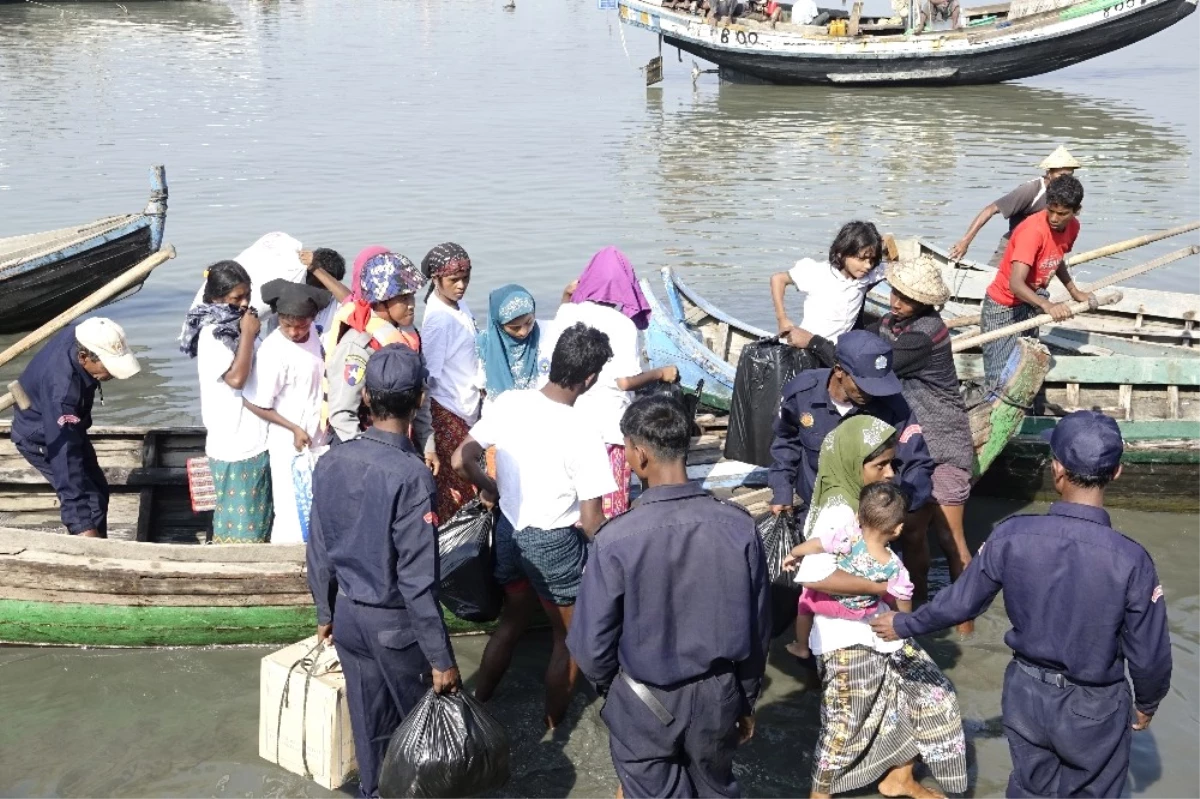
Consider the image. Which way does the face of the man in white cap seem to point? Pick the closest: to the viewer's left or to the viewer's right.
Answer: to the viewer's right

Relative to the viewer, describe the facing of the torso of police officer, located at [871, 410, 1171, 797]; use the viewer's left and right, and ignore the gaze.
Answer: facing away from the viewer

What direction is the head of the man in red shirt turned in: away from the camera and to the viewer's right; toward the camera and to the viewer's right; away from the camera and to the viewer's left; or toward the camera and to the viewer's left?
toward the camera and to the viewer's left

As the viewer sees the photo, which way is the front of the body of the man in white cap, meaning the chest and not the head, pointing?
to the viewer's right

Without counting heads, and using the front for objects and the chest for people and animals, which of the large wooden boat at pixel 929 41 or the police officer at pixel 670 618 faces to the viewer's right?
the large wooden boat

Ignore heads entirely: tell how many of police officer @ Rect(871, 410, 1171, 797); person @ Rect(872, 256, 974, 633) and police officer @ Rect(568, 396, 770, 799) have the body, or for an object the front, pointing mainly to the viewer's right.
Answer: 0

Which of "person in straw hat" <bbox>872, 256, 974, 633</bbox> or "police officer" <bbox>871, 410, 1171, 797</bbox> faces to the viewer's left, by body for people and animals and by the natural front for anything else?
the person in straw hat

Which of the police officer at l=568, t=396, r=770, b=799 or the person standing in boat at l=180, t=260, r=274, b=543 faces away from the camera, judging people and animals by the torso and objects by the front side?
the police officer

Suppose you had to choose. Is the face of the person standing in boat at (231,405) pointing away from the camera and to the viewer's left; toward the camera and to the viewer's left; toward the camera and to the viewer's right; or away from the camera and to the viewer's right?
toward the camera and to the viewer's right

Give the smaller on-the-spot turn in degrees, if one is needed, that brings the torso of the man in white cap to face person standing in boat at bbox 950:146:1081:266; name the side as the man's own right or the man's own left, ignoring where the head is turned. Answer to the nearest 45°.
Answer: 0° — they already face them
